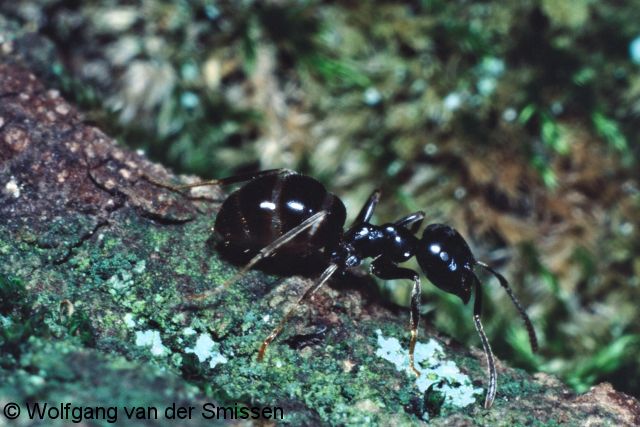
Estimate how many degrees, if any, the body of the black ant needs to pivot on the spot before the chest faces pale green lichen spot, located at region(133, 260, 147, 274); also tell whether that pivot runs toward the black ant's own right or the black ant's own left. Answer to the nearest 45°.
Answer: approximately 135° to the black ant's own right

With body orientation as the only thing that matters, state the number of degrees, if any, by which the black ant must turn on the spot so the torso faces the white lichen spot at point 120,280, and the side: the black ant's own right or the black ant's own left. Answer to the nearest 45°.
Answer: approximately 135° to the black ant's own right

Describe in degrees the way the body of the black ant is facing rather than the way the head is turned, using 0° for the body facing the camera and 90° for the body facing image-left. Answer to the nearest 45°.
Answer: approximately 270°

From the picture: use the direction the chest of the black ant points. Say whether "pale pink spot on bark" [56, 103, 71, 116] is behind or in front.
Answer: behind

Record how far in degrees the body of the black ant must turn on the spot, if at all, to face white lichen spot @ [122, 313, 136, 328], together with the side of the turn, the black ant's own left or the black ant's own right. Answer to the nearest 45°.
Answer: approximately 135° to the black ant's own right

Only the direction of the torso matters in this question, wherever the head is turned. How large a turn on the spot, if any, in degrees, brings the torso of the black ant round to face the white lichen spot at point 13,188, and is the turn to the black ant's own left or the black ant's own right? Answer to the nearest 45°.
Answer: approximately 135° to the black ant's own right
